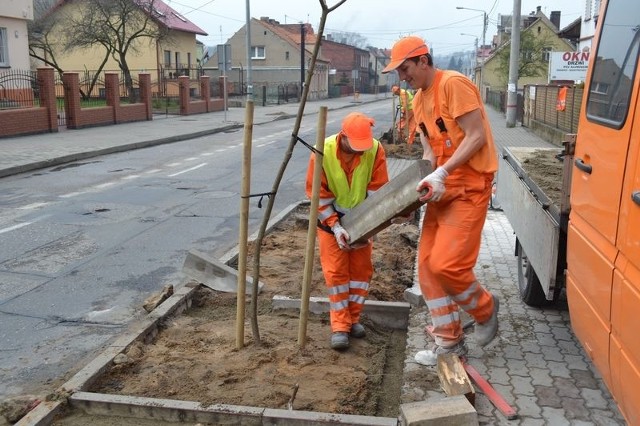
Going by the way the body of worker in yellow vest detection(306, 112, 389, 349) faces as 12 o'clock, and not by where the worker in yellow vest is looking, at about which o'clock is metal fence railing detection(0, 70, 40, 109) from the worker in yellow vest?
The metal fence railing is roughly at 5 o'clock from the worker in yellow vest.

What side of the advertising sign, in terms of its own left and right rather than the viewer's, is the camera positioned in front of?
front

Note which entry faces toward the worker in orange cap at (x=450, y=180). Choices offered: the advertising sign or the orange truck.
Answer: the advertising sign

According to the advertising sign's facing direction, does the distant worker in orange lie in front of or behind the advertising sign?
in front

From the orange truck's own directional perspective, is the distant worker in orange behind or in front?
behind

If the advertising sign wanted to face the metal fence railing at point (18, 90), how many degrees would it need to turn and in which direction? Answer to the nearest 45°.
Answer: approximately 45° to its right

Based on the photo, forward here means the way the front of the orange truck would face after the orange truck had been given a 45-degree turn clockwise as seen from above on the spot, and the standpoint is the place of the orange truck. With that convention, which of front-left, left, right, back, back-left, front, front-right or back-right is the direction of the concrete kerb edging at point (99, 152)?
back-right

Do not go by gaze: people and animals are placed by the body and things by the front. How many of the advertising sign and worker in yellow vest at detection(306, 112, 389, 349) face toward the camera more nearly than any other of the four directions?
2

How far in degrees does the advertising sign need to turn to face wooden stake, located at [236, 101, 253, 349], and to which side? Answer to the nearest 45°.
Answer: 0° — it already faces it

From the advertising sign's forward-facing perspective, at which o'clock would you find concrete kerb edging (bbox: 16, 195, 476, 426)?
The concrete kerb edging is roughly at 12 o'clock from the advertising sign.

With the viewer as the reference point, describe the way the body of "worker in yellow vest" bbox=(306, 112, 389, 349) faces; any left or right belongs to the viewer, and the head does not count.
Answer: facing the viewer

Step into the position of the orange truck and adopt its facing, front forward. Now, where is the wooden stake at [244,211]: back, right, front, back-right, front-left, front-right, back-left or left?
back-right

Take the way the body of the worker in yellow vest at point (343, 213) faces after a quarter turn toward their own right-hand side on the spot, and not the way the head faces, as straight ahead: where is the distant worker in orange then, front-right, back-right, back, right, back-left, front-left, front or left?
right

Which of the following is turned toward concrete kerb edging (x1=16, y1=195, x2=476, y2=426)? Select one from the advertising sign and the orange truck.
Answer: the advertising sign
